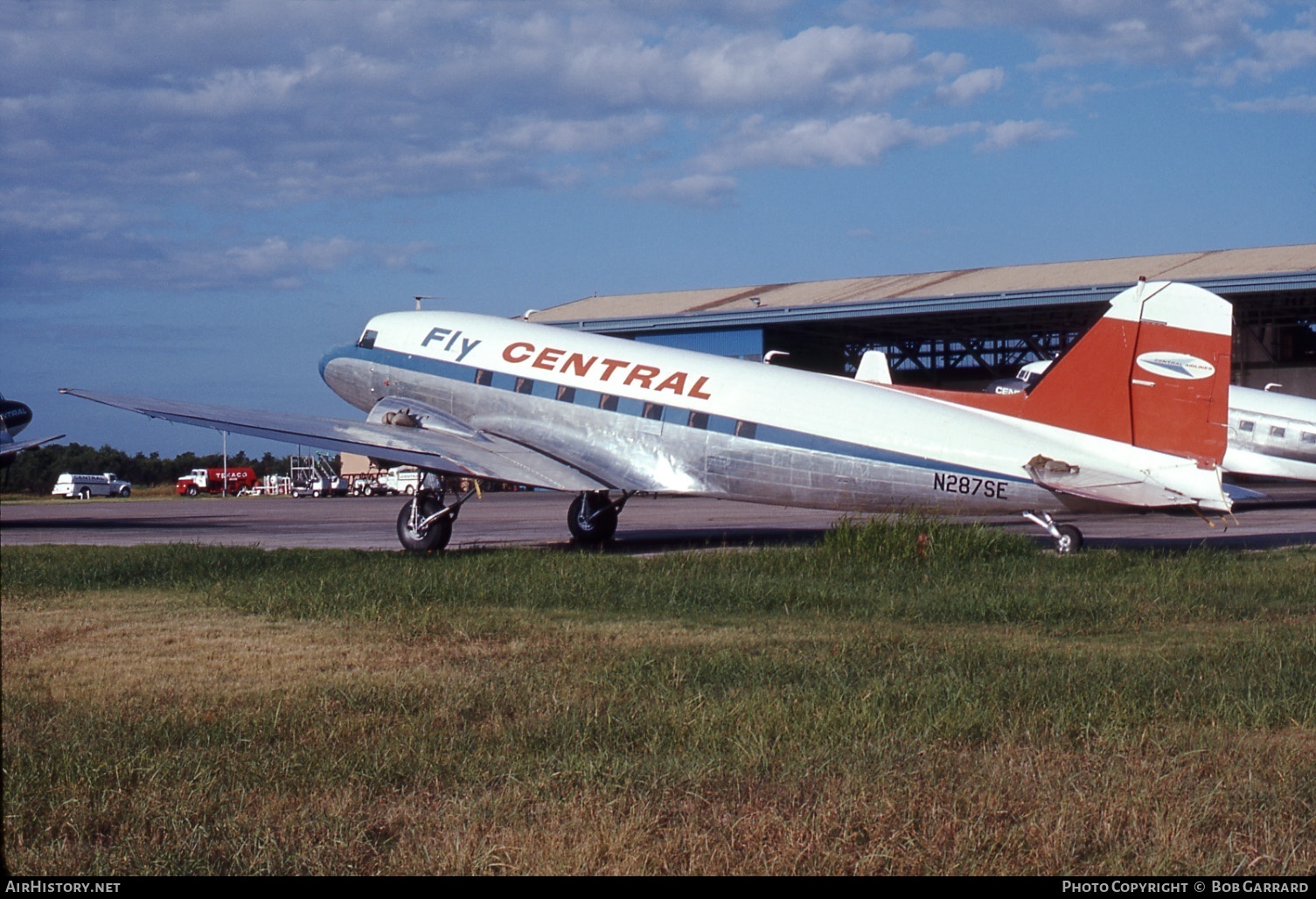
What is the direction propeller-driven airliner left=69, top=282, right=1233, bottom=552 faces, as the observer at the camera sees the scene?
facing away from the viewer and to the left of the viewer
